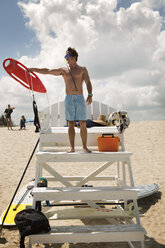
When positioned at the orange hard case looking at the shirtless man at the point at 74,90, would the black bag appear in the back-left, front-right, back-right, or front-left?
front-left

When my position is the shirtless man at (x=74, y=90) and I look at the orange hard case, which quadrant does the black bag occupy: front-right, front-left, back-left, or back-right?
back-right

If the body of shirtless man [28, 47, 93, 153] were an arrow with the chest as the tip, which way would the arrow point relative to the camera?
toward the camera

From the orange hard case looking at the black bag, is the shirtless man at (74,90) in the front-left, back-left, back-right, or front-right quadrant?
front-right
